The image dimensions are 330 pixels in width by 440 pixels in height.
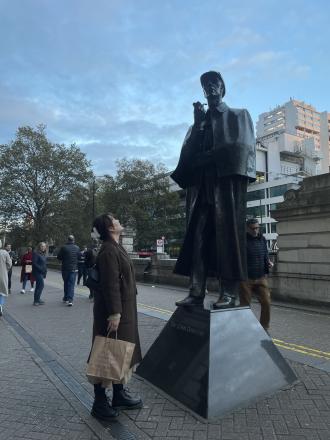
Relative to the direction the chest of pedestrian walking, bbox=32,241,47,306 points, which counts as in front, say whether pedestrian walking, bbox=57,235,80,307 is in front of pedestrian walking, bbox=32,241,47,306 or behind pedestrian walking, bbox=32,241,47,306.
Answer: in front

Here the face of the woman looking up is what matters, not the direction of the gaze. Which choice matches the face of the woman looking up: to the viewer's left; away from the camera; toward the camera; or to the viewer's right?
to the viewer's right

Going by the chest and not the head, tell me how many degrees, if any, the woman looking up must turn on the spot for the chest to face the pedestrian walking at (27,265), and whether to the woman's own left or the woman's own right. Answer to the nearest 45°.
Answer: approximately 90° to the woman's own left

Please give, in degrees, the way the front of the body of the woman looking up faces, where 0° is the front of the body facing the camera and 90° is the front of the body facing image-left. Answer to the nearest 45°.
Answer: approximately 270°

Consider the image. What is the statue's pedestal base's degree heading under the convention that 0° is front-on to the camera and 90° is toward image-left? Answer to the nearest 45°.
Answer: approximately 45°

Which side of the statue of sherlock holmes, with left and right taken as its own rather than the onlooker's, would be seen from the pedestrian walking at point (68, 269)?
right

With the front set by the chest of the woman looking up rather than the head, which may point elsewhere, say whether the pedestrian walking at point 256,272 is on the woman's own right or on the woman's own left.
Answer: on the woman's own left

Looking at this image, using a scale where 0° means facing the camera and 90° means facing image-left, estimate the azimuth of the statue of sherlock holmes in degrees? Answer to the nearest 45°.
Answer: approximately 45°

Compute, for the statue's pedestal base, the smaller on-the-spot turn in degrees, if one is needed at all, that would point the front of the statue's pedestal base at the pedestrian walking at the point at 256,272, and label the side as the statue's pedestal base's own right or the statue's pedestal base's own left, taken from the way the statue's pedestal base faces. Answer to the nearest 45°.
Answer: approximately 135° to the statue's pedestal base's own right

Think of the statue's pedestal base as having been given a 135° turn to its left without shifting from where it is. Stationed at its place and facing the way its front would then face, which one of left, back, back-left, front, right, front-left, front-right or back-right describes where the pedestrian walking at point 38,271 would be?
back-left

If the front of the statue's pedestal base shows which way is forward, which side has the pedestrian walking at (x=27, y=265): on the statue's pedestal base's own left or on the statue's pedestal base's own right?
on the statue's pedestal base's own right

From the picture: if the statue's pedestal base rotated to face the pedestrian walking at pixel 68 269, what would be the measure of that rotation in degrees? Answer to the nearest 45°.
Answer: approximately 90° to its right
